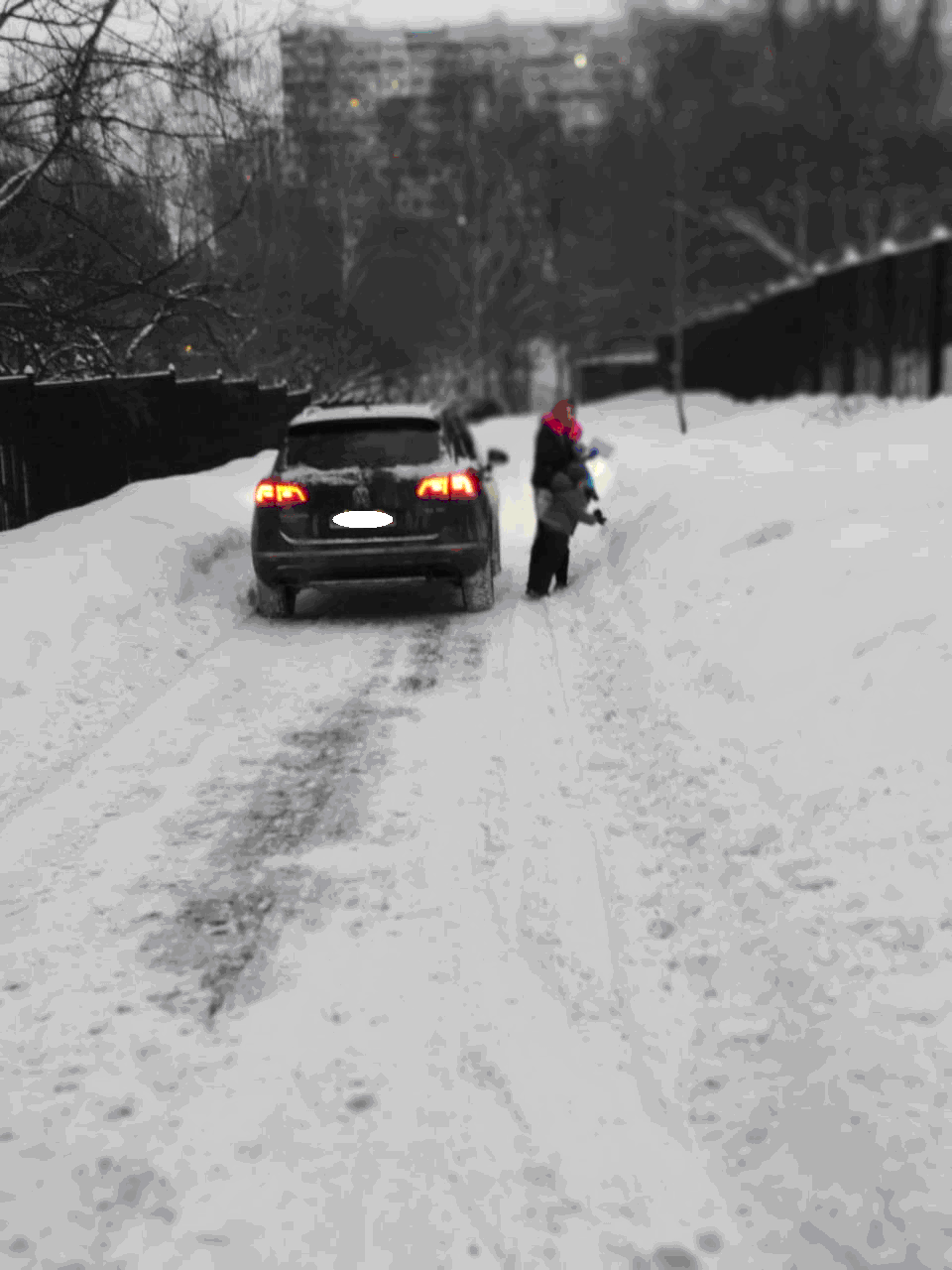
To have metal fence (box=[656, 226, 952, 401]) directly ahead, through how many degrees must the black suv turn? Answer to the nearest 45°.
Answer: approximately 45° to its right

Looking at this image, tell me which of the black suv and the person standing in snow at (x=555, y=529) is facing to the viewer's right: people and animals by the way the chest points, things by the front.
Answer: the person standing in snow

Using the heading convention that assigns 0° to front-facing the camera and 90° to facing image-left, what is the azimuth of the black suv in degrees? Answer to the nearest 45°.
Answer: approximately 180°

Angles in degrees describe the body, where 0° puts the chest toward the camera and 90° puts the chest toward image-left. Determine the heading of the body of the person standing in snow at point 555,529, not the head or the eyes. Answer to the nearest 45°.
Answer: approximately 270°
